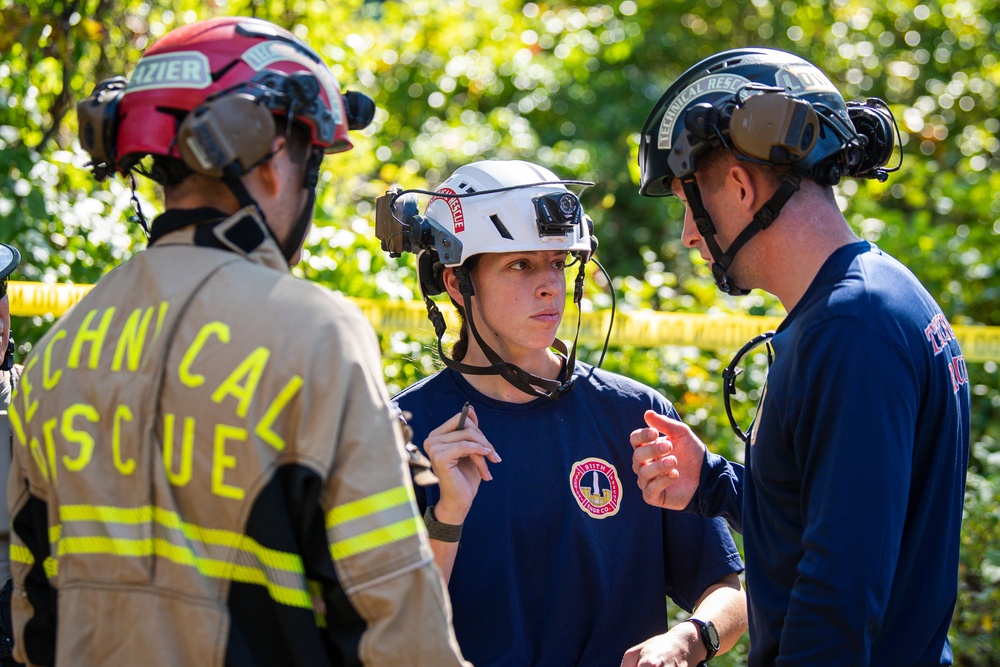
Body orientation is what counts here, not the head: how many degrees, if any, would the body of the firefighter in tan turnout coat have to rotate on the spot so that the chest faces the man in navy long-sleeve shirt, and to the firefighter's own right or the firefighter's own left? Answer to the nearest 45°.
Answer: approximately 45° to the firefighter's own right

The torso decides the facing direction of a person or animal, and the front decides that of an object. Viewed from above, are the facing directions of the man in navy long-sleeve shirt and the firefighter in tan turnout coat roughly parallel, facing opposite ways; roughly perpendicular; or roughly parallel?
roughly perpendicular

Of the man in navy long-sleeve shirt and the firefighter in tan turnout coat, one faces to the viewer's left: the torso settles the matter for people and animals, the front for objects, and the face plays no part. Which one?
the man in navy long-sleeve shirt

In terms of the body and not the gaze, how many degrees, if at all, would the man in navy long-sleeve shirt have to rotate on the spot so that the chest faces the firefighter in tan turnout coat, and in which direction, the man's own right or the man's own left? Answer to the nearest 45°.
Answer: approximately 45° to the man's own left

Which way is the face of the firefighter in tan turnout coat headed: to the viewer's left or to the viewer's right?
to the viewer's right

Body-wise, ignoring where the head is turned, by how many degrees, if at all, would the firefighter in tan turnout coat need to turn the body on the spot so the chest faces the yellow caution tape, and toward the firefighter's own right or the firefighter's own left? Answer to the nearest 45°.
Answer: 0° — they already face it

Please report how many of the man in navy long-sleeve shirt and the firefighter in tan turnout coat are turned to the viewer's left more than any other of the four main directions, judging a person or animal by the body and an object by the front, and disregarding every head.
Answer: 1

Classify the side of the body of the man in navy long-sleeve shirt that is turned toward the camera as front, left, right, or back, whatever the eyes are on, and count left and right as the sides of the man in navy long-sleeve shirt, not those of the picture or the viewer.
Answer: left

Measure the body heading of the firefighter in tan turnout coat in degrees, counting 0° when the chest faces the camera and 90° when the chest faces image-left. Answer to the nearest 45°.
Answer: approximately 225°

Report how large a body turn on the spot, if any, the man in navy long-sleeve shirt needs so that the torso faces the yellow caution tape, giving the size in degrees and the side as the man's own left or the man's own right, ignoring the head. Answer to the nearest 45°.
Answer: approximately 90° to the man's own right
